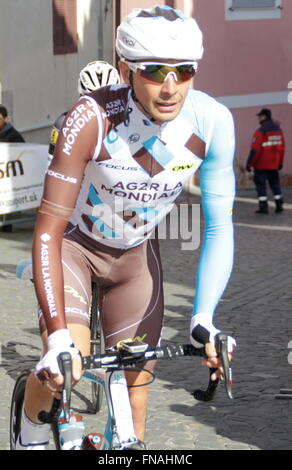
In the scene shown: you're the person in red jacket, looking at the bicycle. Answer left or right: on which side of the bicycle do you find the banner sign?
right

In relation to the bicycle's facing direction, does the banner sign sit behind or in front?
behind

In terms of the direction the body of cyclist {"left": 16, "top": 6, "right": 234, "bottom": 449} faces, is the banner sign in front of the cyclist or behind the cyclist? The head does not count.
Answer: behind

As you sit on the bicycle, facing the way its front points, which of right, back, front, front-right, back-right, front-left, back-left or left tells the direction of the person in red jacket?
back-left

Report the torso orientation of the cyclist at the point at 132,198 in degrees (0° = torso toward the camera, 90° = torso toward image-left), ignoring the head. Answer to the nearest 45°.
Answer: approximately 315°

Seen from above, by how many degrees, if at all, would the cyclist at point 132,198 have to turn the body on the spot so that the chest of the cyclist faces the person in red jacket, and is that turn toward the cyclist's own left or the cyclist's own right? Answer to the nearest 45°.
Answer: approximately 135° to the cyclist's own left

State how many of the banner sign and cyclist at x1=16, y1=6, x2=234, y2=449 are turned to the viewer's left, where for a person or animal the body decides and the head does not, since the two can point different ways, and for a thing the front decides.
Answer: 0
